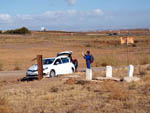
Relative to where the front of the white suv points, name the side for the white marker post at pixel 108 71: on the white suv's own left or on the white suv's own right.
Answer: on the white suv's own left

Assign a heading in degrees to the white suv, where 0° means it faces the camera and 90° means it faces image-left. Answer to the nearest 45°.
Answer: approximately 45°
